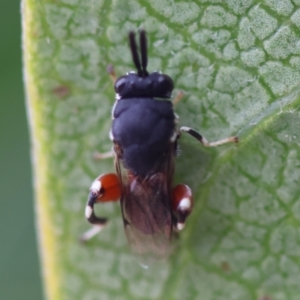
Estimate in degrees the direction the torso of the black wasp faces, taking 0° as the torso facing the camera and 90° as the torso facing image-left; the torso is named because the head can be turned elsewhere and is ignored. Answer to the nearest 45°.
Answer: approximately 180°
